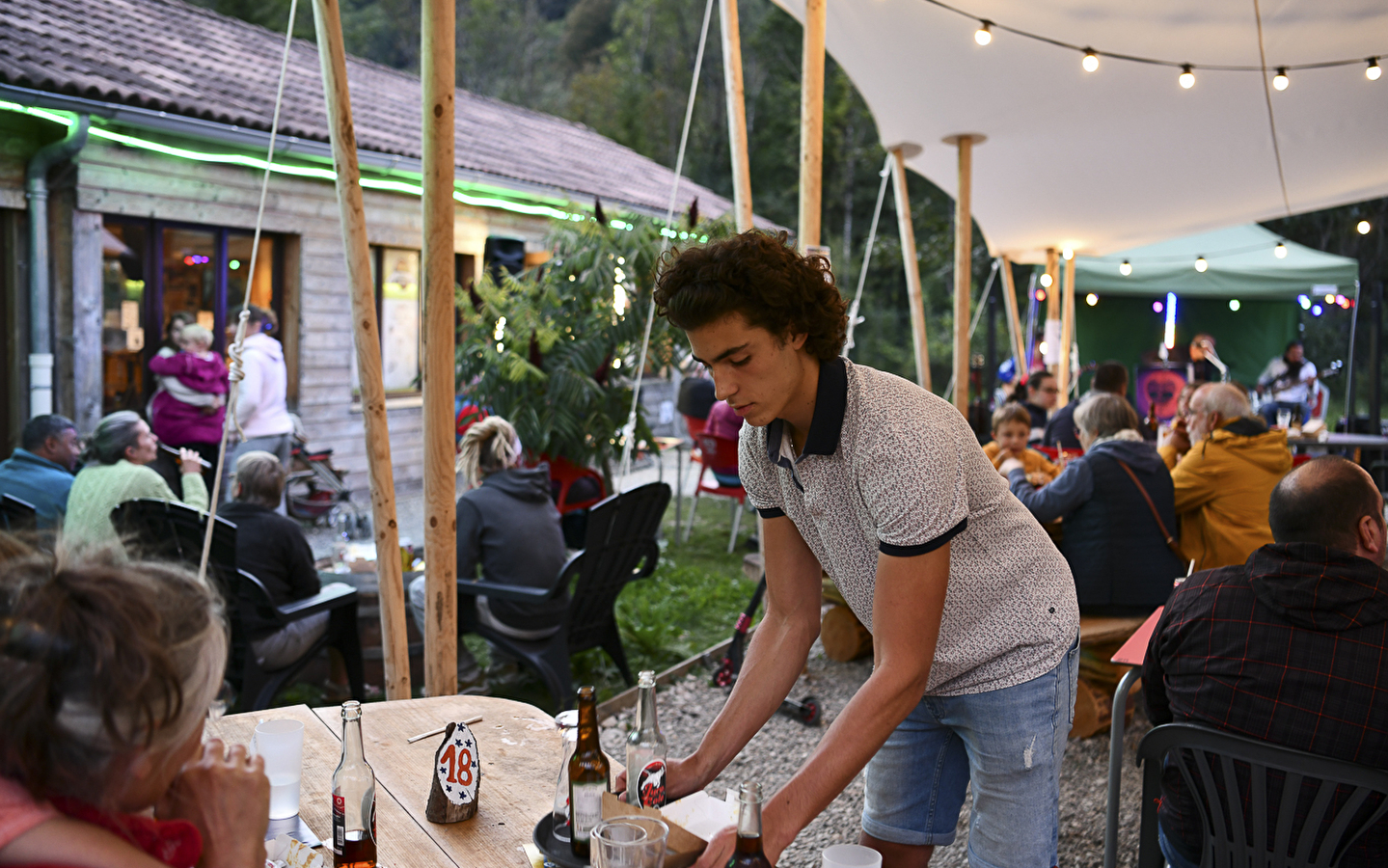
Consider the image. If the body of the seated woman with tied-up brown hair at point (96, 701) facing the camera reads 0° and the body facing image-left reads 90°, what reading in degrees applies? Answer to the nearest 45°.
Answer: approximately 225°

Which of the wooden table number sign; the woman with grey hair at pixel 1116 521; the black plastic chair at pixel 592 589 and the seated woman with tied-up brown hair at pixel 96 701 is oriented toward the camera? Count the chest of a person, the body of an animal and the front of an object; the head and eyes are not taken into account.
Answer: the wooden table number sign

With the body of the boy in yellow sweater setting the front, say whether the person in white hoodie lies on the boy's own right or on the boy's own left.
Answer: on the boy's own right

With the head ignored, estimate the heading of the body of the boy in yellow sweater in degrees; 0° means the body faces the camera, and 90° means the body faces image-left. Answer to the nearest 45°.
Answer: approximately 0°

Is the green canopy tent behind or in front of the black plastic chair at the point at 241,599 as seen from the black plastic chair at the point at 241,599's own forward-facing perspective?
in front

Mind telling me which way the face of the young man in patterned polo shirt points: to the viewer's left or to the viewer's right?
to the viewer's left

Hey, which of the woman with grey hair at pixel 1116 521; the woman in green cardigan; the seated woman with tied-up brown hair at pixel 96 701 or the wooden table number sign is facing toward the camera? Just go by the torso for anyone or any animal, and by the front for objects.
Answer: the wooden table number sign

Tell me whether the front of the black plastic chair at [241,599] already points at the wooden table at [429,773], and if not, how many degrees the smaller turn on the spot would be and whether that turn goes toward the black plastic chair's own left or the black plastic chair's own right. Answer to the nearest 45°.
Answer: approximately 135° to the black plastic chair's own right

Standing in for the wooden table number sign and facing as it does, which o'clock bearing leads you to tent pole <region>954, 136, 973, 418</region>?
The tent pole is roughly at 7 o'clock from the wooden table number sign.

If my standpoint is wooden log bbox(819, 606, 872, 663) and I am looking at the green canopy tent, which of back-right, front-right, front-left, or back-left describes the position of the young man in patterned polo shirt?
back-right

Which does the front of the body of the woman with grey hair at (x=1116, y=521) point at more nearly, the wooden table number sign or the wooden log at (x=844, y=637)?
the wooden log

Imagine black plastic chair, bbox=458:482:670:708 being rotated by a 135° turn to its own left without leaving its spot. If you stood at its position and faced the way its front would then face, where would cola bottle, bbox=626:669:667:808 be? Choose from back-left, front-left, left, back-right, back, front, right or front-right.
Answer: front
